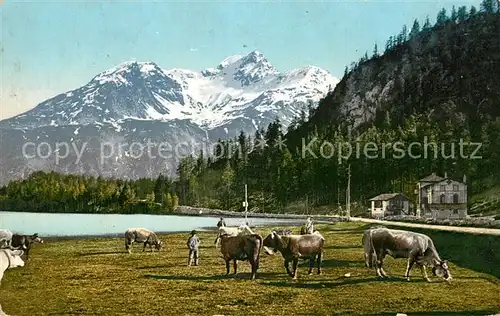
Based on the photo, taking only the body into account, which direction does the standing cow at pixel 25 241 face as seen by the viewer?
to the viewer's right

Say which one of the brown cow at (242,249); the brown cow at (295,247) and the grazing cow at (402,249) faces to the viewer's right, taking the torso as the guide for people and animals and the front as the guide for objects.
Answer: the grazing cow

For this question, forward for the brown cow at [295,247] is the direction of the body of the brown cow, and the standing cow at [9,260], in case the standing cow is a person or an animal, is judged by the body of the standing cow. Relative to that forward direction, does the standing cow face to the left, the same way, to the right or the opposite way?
the opposite way

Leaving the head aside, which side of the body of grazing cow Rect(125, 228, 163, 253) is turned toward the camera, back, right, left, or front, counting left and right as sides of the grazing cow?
right

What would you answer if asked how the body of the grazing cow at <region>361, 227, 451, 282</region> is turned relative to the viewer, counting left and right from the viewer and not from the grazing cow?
facing to the right of the viewer

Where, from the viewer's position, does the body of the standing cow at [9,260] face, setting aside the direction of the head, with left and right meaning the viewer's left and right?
facing to the right of the viewer

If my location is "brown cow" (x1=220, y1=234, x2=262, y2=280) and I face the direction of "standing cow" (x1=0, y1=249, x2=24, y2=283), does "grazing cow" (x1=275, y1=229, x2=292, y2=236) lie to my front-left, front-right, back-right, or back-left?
back-right

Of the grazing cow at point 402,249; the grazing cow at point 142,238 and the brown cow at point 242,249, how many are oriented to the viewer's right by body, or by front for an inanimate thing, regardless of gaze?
2
